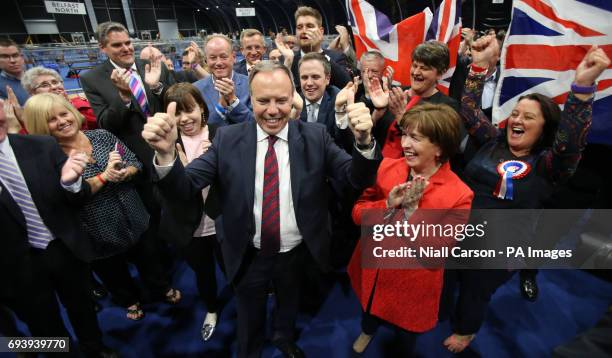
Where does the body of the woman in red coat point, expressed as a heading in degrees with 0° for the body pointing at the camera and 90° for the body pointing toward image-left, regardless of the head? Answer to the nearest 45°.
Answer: approximately 45°

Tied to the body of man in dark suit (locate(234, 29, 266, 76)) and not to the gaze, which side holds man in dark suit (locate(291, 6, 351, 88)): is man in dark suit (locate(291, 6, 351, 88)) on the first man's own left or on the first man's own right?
on the first man's own left

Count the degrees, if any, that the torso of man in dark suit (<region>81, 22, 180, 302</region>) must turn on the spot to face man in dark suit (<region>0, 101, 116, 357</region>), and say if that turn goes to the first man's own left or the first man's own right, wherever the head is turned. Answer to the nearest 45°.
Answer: approximately 90° to the first man's own right

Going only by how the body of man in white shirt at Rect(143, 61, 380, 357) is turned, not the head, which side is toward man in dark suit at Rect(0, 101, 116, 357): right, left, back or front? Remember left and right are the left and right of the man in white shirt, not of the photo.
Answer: right

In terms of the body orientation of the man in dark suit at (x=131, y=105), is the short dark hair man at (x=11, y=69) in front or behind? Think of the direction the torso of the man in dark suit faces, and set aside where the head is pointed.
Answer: behind

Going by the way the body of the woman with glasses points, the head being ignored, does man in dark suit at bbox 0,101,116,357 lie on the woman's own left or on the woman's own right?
on the woman's own right

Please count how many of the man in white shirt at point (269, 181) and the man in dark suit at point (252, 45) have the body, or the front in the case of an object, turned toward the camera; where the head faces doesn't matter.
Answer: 2
